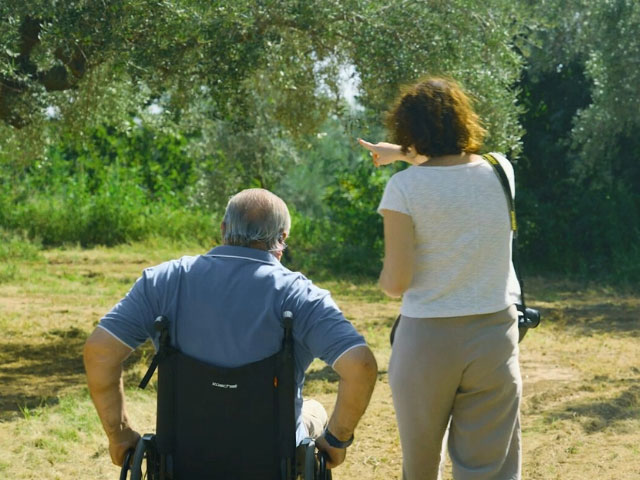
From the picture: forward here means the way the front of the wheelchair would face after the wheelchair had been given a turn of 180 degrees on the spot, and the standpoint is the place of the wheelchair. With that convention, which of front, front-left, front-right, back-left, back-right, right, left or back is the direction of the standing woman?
left

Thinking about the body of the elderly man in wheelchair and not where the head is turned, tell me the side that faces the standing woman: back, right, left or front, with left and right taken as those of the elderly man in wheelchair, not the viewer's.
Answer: right

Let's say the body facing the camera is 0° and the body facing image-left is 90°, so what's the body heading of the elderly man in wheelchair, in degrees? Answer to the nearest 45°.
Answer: approximately 180°

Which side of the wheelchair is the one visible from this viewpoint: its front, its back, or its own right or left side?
back
